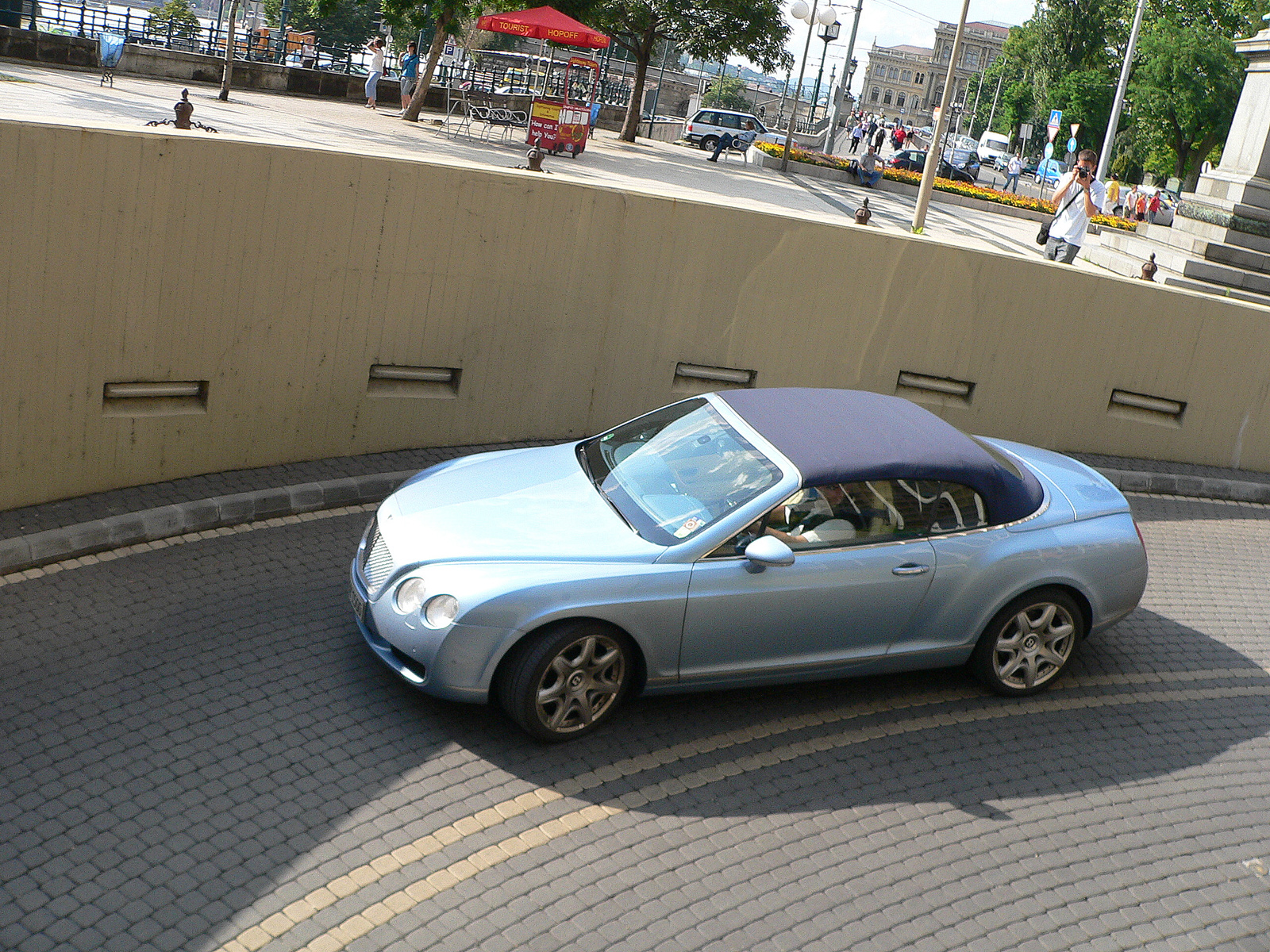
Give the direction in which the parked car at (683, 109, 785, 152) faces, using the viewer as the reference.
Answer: facing to the right of the viewer

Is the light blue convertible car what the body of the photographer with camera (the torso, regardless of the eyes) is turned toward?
yes

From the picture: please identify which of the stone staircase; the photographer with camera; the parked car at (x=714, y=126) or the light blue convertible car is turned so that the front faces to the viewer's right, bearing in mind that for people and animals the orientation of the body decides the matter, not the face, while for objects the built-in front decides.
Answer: the parked car

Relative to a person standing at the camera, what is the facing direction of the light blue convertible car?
facing the viewer and to the left of the viewer

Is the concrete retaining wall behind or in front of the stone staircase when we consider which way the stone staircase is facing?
in front

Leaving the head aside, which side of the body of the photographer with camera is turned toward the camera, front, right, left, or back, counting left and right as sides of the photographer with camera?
front

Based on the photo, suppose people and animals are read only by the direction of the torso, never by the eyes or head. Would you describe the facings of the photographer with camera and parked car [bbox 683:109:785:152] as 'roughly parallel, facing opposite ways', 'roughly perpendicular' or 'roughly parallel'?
roughly perpendicular

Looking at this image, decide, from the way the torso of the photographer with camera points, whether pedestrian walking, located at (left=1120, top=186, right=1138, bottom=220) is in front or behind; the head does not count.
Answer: behind

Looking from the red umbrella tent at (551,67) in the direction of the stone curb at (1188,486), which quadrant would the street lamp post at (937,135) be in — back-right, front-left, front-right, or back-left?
front-left

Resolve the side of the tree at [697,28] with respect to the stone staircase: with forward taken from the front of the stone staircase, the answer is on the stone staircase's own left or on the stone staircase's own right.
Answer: on the stone staircase's own right

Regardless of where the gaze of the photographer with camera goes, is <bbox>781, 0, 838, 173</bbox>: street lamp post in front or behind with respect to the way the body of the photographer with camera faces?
behind

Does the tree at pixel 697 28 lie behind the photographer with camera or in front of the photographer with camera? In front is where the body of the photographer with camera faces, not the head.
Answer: behind
